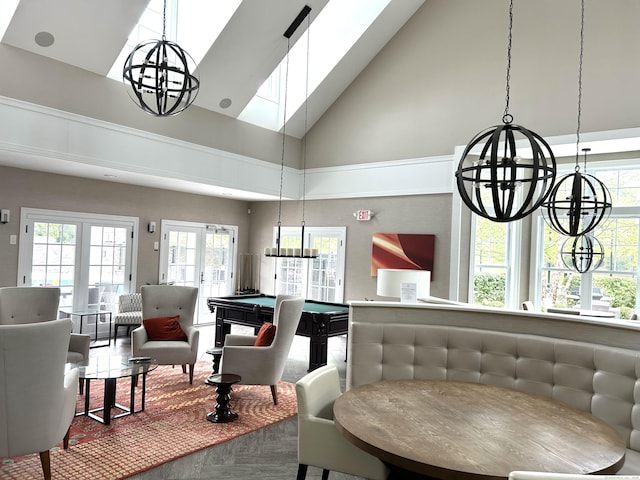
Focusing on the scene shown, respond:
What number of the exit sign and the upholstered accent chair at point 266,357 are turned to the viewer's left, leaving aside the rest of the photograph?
1

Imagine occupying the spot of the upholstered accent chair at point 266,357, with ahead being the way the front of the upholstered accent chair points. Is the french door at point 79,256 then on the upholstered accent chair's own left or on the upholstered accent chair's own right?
on the upholstered accent chair's own right

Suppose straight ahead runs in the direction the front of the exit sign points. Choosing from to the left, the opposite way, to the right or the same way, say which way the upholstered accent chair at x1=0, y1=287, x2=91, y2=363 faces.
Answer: to the left

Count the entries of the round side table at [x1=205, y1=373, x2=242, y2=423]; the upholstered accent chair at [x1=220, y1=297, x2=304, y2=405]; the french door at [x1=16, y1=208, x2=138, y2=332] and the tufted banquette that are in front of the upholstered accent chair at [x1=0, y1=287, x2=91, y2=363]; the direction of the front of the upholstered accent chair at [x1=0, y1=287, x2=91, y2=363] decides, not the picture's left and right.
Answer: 3

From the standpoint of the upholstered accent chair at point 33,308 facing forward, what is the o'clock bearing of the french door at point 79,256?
The french door is roughly at 8 o'clock from the upholstered accent chair.

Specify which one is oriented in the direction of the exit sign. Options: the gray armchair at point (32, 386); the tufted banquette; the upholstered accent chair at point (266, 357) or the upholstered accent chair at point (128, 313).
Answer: the gray armchair

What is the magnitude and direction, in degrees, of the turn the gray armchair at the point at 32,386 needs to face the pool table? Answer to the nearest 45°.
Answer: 0° — it already faces it

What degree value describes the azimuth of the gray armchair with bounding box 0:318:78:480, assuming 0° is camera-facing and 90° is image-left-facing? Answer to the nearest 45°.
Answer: approximately 225°

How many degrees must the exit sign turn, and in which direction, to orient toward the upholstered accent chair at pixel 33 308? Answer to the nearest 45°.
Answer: approximately 45° to its right

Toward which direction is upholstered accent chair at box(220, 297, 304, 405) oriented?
to the viewer's left

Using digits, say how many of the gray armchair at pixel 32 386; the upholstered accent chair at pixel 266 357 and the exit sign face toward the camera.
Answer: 1

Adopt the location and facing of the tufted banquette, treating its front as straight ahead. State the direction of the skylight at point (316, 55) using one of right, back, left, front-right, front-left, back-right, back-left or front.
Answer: right
